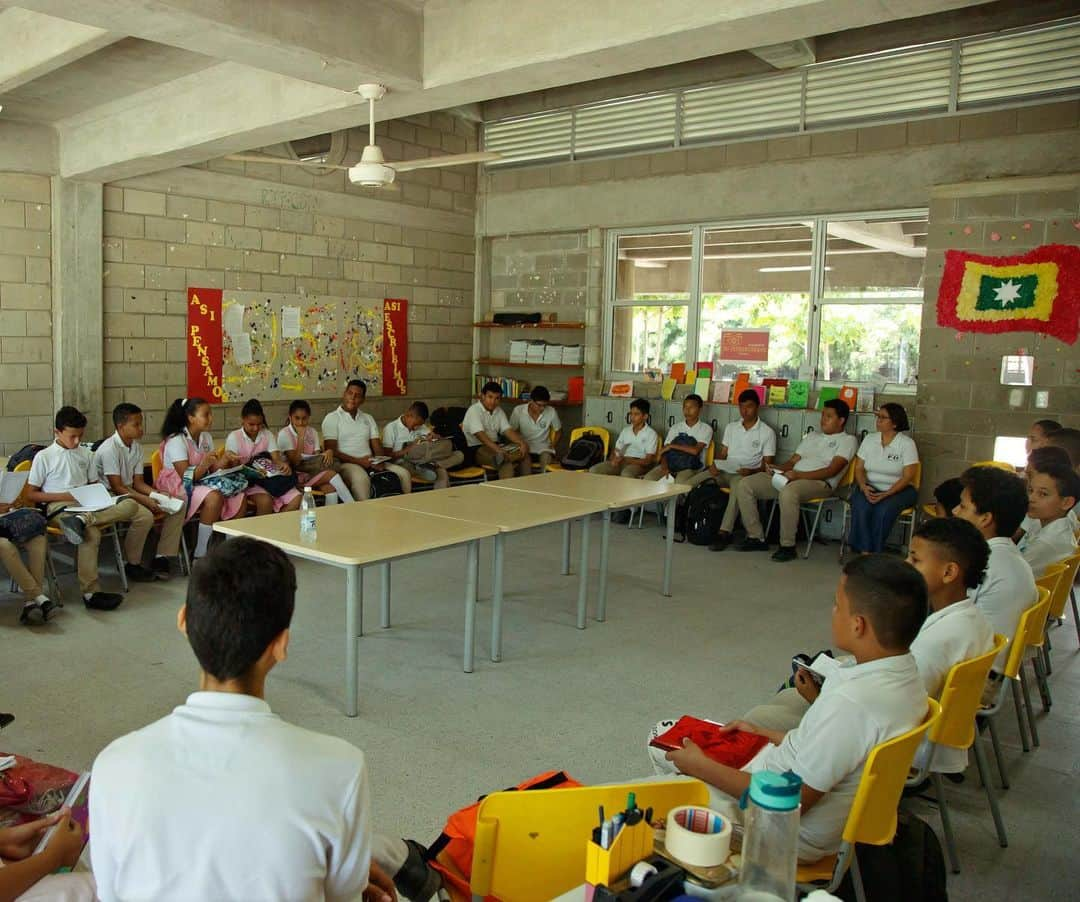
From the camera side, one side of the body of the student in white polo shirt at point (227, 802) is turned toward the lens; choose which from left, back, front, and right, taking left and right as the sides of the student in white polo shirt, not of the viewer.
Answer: back

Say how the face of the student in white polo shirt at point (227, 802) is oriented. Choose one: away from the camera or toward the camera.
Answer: away from the camera

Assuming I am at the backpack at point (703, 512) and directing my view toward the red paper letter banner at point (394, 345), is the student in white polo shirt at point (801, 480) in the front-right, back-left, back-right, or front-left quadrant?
back-right

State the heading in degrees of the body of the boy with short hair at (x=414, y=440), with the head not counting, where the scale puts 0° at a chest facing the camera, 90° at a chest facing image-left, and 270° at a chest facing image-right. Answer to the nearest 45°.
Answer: approximately 315°

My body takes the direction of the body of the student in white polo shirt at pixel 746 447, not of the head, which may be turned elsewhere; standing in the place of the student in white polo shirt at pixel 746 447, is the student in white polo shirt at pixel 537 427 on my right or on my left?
on my right

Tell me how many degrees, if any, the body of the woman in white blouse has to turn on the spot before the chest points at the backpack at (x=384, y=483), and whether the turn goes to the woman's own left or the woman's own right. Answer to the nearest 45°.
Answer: approximately 45° to the woman's own right

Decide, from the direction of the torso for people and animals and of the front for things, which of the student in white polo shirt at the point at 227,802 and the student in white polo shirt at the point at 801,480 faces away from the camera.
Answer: the student in white polo shirt at the point at 227,802

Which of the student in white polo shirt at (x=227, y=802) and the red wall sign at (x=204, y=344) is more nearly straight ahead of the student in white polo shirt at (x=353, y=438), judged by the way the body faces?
the student in white polo shirt

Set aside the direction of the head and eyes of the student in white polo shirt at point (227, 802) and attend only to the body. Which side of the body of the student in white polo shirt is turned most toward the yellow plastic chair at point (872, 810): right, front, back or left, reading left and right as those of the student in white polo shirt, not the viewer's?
right

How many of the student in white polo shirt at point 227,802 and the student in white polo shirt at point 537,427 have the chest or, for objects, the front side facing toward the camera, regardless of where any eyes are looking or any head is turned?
1
